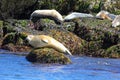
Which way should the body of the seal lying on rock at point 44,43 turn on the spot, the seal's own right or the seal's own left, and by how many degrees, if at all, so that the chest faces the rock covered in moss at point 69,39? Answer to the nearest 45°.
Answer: approximately 135° to the seal's own right

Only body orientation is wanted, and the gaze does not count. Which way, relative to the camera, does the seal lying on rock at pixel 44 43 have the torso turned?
to the viewer's left

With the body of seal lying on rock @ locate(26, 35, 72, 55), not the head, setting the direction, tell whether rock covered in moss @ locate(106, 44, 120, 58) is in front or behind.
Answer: behind

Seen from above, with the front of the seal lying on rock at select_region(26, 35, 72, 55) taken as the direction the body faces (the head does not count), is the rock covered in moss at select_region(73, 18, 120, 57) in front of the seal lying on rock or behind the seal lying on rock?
behind
